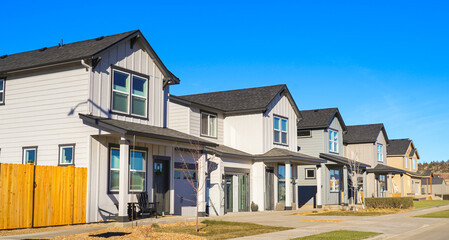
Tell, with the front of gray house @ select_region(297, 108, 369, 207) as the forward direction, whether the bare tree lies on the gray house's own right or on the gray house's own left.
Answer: on the gray house's own right

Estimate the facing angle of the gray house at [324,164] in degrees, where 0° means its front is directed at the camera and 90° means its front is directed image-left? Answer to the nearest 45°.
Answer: approximately 315°

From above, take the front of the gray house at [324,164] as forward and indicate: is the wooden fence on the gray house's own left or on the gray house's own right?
on the gray house's own right
